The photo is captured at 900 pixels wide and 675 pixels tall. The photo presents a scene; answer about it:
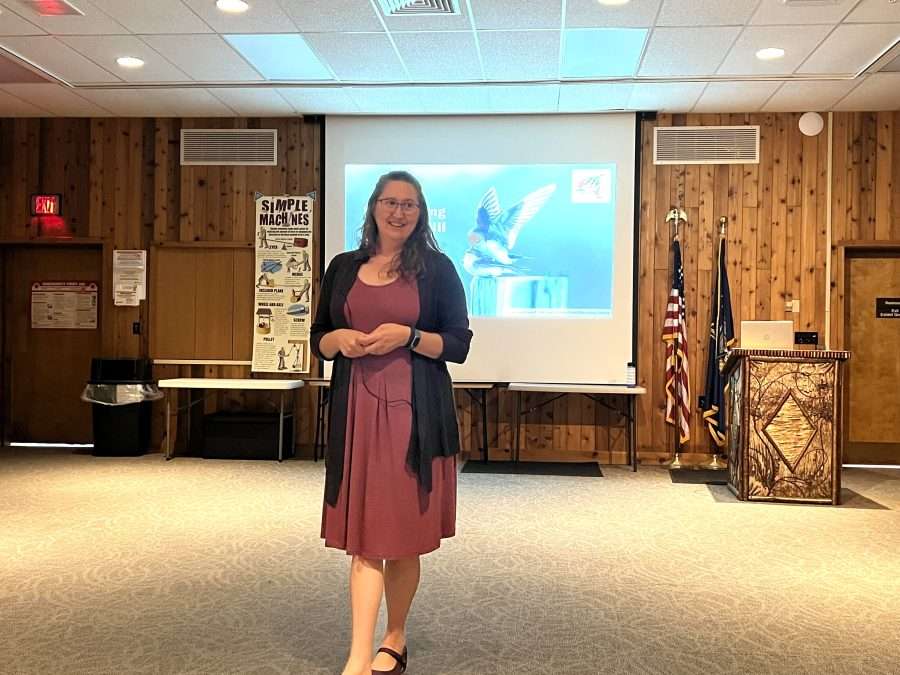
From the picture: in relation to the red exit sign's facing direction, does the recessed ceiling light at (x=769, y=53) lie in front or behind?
in front

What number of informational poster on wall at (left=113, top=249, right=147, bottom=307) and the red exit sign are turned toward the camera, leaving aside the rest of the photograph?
2

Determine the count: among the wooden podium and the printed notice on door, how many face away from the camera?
0

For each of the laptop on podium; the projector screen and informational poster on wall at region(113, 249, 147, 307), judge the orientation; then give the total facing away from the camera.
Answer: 1

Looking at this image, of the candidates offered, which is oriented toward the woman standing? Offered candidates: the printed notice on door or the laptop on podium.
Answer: the printed notice on door

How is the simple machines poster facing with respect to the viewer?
toward the camera

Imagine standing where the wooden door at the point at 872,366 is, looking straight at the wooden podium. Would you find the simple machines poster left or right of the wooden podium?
right

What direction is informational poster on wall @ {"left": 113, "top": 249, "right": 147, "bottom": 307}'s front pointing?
toward the camera

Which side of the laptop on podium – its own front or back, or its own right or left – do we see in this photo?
back

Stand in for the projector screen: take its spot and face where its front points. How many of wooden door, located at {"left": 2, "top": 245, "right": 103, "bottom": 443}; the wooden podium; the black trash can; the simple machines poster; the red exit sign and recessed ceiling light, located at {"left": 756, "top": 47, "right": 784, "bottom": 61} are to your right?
4

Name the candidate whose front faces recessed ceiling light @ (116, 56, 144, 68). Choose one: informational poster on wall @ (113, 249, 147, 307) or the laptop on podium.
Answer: the informational poster on wall
